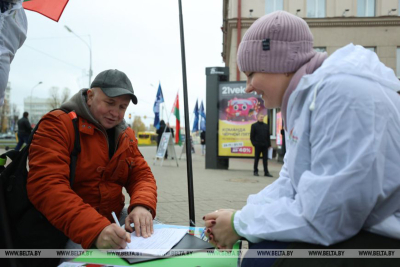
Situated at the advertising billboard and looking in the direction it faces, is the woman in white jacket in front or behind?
in front

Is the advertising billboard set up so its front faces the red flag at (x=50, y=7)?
yes

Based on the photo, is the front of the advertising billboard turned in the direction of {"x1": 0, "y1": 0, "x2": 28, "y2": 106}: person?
yes

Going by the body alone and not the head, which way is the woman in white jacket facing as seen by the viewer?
to the viewer's left

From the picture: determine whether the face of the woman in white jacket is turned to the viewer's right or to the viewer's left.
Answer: to the viewer's left

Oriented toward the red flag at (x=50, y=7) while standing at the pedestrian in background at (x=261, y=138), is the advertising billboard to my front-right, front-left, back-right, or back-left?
back-right

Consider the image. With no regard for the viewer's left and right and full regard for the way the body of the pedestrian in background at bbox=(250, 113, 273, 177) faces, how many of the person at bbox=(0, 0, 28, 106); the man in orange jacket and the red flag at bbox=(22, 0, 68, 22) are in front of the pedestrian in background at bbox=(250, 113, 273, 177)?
3

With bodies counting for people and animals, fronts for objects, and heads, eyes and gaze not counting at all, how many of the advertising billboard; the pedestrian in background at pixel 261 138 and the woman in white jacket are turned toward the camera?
2

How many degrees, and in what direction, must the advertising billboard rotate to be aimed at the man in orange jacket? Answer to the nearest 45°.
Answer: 0° — it already faces them

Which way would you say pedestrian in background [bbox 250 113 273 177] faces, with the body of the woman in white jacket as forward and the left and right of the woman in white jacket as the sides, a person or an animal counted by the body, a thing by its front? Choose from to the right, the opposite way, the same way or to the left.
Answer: to the left

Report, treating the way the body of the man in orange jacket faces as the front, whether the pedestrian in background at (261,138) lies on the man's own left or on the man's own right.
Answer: on the man's own left

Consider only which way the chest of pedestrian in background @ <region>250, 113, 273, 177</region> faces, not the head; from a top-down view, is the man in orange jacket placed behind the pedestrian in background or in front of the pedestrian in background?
in front
